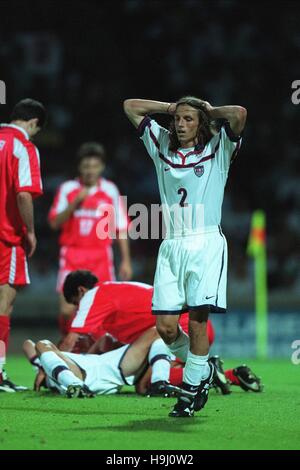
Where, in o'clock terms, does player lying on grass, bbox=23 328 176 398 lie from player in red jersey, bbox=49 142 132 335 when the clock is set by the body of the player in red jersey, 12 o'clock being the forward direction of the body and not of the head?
The player lying on grass is roughly at 12 o'clock from the player in red jersey.

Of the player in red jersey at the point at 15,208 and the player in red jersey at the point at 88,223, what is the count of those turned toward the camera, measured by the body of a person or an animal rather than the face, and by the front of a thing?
1

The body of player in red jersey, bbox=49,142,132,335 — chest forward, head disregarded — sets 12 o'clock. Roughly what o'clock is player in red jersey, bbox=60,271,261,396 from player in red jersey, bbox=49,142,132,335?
player in red jersey, bbox=60,271,261,396 is roughly at 12 o'clock from player in red jersey, bbox=49,142,132,335.

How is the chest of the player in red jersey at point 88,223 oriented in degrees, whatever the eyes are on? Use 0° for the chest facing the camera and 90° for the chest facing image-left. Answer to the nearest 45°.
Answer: approximately 0°

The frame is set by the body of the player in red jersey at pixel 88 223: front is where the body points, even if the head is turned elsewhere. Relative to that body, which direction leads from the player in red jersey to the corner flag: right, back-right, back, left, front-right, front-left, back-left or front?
back-left

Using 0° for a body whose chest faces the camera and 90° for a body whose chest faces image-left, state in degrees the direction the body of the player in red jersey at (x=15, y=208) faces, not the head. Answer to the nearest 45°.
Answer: approximately 225°
